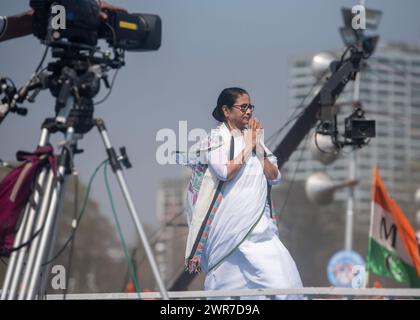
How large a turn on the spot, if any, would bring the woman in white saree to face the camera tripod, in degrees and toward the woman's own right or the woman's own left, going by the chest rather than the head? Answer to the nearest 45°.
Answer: approximately 90° to the woman's own right

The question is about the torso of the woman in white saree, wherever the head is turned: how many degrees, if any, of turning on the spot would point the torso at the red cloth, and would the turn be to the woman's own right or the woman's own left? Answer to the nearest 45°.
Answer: approximately 90° to the woman's own right

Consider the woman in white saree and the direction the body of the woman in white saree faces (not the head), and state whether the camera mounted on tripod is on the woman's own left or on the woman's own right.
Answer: on the woman's own right

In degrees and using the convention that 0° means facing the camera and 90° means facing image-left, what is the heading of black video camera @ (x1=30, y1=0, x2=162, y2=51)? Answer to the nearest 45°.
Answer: approximately 270°

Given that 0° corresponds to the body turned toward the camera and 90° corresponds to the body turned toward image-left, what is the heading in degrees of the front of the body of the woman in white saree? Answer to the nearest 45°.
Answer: approximately 315°
